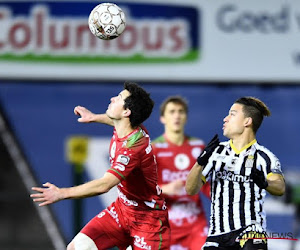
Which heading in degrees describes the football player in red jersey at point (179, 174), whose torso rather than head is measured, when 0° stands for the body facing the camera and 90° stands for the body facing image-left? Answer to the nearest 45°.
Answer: approximately 0°

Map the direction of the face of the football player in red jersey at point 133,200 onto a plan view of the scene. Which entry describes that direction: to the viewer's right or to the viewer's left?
to the viewer's left
